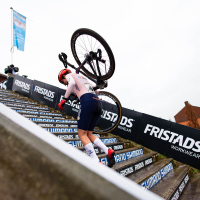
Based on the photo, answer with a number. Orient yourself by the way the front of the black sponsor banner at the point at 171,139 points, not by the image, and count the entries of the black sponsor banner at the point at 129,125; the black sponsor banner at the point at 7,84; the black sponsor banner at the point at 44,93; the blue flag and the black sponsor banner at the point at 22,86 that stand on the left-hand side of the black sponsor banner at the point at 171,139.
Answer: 0

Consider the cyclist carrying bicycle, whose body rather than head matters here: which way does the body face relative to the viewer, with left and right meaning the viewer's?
facing away from the viewer and to the left of the viewer

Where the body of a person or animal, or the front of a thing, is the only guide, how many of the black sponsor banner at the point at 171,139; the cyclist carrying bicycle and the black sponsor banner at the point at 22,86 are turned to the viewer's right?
0

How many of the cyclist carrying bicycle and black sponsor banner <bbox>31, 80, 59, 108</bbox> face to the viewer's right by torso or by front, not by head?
0

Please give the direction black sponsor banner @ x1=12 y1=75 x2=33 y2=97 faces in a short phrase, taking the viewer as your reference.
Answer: facing the viewer and to the left of the viewer

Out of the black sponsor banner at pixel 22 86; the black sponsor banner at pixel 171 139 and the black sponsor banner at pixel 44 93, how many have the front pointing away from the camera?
0

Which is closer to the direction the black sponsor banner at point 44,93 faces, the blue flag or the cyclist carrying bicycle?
the cyclist carrying bicycle

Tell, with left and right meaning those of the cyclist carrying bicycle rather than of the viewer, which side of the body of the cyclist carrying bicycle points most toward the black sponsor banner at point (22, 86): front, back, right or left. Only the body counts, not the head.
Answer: front

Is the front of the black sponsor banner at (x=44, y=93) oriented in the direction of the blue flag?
no

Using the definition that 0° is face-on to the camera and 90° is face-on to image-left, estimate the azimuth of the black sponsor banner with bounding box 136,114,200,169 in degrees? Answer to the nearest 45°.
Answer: approximately 45°

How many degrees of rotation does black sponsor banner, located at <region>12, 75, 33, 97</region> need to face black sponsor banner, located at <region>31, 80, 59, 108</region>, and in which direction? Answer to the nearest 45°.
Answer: approximately 90° to its left

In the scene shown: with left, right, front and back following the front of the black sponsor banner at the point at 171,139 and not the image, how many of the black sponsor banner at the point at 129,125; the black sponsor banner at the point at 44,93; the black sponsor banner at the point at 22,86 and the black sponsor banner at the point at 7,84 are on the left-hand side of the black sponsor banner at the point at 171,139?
0

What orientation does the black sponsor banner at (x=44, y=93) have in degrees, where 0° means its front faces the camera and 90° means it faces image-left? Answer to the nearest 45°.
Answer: approximately 45°

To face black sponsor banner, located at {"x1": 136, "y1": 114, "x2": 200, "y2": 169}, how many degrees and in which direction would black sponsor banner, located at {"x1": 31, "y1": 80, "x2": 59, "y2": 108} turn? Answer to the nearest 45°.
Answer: approximately 90° to its left

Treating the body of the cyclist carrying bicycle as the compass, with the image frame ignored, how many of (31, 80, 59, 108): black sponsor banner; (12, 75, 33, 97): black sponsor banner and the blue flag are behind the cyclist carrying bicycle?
0

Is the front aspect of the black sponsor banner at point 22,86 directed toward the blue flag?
no

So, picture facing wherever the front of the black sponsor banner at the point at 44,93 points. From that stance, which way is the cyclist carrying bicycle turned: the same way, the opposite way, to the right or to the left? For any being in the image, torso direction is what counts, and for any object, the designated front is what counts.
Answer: to the right

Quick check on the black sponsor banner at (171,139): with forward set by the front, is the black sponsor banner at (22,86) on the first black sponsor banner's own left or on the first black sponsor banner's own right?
on the first black sponsor banner's own right

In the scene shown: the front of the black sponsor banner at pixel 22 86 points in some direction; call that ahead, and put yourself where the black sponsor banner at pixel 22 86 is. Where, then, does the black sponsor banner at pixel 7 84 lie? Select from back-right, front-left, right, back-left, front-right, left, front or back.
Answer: right

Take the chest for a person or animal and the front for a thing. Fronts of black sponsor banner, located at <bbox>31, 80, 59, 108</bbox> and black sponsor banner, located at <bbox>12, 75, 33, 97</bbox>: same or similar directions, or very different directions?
same or similar directions
